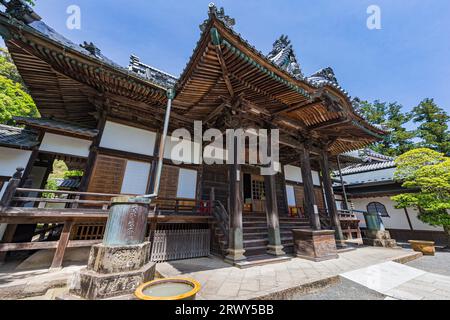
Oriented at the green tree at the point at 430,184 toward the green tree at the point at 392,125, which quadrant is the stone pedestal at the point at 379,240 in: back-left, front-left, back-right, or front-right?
back-left

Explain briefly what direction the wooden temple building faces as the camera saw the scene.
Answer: facing the viewer and to the right of the viewer

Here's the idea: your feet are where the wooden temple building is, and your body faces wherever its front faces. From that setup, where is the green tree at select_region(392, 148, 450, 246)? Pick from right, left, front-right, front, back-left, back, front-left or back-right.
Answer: front-left

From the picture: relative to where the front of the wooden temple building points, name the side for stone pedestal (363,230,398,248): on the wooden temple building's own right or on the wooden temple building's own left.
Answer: on the wooden temple building's own left

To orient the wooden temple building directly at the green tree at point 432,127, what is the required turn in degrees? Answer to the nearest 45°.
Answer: approximately 45° to its left
